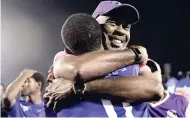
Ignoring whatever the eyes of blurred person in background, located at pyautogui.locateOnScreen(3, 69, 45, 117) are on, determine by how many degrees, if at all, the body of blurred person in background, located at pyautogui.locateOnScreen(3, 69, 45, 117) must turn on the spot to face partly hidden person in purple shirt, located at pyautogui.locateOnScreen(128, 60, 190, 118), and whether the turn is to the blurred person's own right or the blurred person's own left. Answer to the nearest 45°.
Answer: approximately 90° to the blurred person's own left

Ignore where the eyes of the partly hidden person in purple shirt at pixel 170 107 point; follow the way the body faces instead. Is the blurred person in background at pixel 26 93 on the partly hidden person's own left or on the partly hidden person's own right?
on the partly hidden person's own right

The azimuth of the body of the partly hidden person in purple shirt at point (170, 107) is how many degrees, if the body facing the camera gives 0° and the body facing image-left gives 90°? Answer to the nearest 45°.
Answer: approximately 45°
